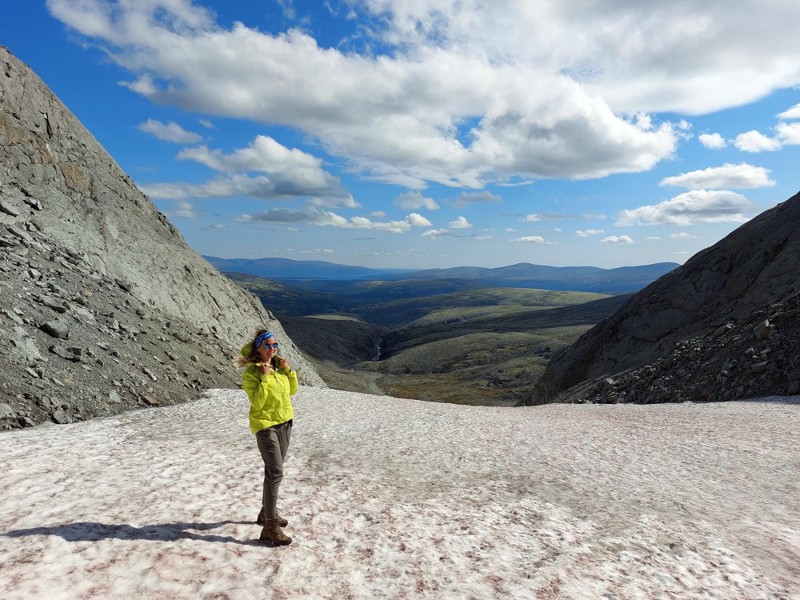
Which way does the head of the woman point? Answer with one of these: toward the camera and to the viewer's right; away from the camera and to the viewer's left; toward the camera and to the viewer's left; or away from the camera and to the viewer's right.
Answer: toward the camera and to the viewer's right

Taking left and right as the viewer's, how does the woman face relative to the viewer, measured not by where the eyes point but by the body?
facing the viewer and to the right of the viewer
